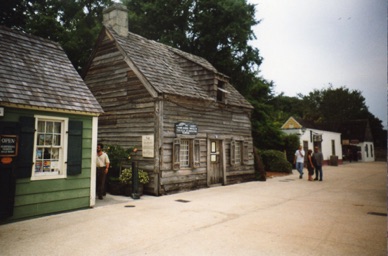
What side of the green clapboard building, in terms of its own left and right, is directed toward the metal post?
left

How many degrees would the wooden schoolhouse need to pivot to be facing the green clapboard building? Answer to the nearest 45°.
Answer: approximately 90° to its right

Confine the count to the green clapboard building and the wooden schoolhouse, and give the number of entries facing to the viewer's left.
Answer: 0

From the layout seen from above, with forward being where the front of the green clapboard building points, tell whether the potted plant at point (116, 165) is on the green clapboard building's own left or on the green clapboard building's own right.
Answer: on the green clapboard building's own left

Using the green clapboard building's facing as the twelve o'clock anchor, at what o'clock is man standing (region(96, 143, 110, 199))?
The man standing is roughly at 9 o'clock from the green clapboard building.

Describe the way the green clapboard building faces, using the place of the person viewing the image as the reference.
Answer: facing the viewer and to the right of the viewer

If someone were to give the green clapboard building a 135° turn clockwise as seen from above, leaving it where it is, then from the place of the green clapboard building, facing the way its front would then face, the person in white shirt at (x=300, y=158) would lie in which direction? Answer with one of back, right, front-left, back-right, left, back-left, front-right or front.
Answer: back

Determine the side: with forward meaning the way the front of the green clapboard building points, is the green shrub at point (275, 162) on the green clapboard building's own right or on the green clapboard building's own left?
on the green clapboard building's own left

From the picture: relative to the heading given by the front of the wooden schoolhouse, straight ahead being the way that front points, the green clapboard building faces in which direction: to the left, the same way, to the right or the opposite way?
the same way

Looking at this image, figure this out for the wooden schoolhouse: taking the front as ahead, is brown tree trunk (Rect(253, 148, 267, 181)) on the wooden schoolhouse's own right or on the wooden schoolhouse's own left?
on the wooden schoolhouse's own left

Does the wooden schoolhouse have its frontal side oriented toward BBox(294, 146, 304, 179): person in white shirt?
no

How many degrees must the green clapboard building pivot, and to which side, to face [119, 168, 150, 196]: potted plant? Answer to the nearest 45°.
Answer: approximately 90° to its left
